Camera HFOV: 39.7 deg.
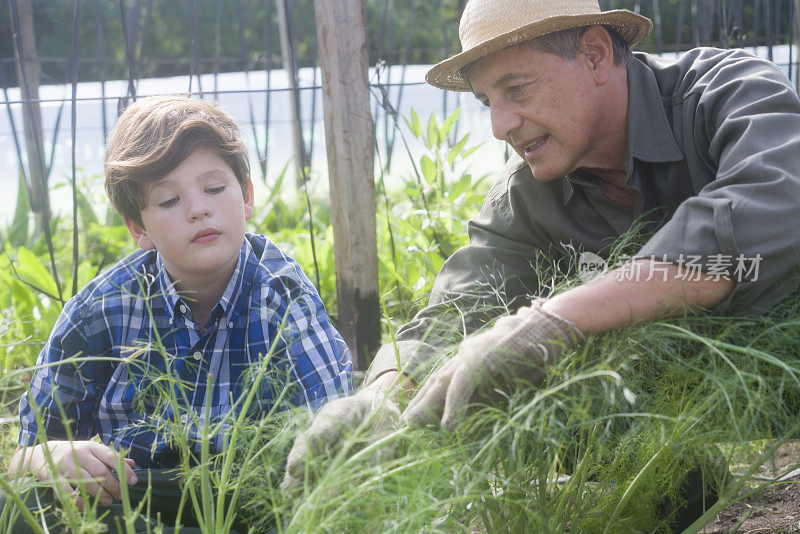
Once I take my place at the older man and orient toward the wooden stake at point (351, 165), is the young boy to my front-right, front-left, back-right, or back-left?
front-left

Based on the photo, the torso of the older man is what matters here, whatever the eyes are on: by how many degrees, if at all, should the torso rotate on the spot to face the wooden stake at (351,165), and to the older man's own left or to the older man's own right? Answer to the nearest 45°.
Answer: approximately 90° to the older man's own right

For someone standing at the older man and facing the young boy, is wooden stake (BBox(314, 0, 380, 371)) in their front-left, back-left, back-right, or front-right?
front-right

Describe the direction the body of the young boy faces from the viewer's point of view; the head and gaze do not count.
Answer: toward the camera

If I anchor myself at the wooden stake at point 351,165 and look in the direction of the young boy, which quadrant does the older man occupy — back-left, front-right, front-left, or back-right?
front-left

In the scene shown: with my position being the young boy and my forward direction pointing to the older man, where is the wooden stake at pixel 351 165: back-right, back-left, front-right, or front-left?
front-left

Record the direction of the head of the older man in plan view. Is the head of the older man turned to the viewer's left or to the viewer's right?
to the viewer's left

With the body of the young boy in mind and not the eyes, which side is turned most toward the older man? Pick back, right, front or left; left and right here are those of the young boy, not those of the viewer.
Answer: left

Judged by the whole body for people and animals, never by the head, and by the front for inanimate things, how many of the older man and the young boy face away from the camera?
0

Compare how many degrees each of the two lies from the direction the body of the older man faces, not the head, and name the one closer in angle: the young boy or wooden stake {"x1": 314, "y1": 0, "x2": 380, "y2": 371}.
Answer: the young boy

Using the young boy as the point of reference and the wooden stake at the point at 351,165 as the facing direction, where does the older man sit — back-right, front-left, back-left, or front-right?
front-right

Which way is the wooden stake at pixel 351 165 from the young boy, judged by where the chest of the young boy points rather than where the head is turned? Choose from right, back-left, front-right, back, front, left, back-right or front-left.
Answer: back-left
